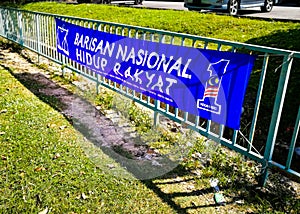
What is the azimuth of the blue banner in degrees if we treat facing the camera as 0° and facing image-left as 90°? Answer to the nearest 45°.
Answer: approximately 45°
